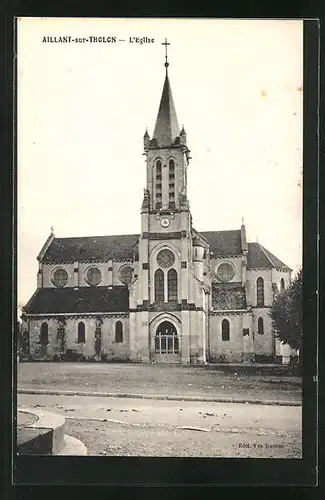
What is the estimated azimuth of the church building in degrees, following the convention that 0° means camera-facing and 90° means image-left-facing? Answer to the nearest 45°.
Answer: approximately 0°

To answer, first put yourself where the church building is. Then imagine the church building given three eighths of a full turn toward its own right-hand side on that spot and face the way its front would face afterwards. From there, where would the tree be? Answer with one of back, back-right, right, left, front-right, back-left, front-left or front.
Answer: back
